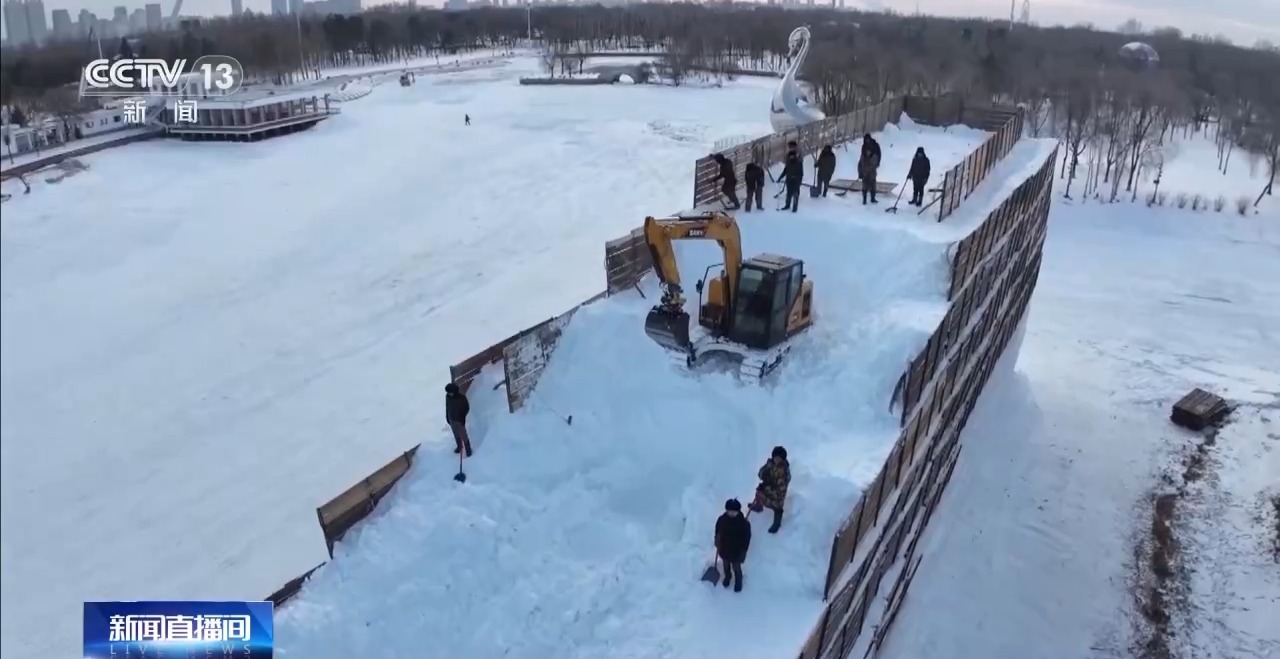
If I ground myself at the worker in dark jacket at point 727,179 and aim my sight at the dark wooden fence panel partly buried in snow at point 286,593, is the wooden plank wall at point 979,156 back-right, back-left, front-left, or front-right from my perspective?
back-left

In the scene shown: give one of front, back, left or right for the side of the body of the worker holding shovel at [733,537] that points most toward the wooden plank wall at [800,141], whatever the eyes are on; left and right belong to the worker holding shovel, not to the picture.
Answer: back

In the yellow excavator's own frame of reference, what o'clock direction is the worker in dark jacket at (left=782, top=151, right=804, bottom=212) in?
The worker in dark jacket is roughly at 5 o'clock from the yellow excavator.

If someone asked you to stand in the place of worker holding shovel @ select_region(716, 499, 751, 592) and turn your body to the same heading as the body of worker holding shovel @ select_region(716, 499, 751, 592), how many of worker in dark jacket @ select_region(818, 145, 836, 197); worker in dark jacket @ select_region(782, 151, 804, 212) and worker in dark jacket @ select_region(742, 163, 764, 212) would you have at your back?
3

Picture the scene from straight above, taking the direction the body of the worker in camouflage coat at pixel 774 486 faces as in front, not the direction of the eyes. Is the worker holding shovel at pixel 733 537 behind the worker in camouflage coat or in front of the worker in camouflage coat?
in front

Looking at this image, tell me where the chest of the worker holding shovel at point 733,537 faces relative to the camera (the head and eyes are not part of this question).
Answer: toward the camera

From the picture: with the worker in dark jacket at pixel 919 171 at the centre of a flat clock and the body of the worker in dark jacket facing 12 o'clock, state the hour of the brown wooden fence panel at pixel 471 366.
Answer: The brown wooden fence panel is roughly at 12 o'clock from the worker in dark jacket.

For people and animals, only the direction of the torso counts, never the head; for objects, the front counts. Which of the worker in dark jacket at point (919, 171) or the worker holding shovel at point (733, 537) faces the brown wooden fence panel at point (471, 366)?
the worker in dark jacket

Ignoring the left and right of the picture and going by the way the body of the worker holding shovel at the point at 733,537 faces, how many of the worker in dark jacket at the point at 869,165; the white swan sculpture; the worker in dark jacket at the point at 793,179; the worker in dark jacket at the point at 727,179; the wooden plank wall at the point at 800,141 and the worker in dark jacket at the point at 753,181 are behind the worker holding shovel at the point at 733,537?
6

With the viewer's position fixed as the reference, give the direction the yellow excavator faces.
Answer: facing the viewer and to the left of the viewer

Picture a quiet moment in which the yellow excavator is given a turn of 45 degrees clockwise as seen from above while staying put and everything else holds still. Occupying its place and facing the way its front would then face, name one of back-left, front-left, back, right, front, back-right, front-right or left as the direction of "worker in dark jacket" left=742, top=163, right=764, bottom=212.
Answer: right

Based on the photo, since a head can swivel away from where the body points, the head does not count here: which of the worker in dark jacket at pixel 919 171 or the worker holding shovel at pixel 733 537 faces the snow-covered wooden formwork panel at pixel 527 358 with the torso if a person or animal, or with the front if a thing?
the worker in dark jacket

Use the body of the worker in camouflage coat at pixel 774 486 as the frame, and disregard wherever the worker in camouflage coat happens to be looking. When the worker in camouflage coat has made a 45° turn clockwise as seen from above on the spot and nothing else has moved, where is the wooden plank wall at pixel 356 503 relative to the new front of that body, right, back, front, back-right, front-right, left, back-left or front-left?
front

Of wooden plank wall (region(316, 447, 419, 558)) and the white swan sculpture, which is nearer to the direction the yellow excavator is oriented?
the wooden plank wall

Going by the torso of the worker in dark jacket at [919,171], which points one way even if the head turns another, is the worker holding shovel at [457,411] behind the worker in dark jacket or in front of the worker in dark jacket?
in front
